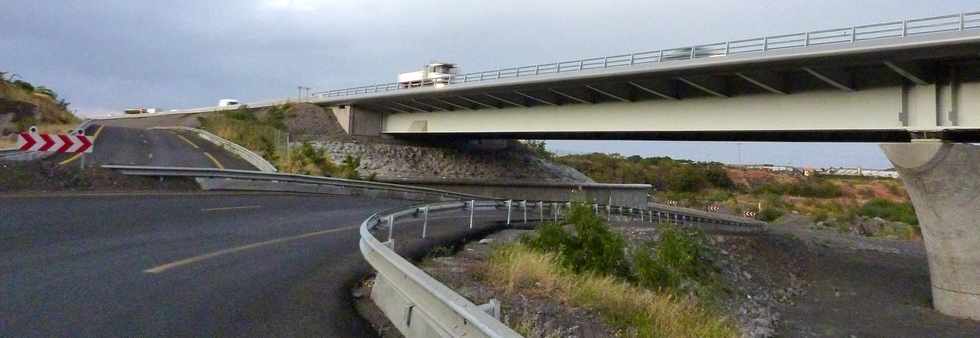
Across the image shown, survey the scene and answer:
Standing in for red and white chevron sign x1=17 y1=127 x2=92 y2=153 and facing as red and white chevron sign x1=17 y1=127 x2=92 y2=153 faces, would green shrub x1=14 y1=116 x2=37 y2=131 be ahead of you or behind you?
behind

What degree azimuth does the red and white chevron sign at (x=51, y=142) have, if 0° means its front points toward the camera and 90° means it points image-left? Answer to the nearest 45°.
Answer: approximately 0°

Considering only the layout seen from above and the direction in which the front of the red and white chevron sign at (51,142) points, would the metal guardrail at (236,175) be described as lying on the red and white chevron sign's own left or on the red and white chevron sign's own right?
on the red and white chevron sign's own left

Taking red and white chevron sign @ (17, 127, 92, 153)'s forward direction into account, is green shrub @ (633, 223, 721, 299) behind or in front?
in front

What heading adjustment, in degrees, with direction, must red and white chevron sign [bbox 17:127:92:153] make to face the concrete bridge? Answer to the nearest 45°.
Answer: approximately 45° to its left

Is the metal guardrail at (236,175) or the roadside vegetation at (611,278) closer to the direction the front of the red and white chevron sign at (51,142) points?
the roadside vegetation

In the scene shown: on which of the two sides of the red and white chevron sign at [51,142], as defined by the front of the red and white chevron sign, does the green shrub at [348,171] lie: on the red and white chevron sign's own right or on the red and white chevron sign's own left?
on the red and white chevron sign's own left

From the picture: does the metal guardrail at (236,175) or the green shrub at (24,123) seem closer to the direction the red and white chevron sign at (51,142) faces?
the metal guardrail
